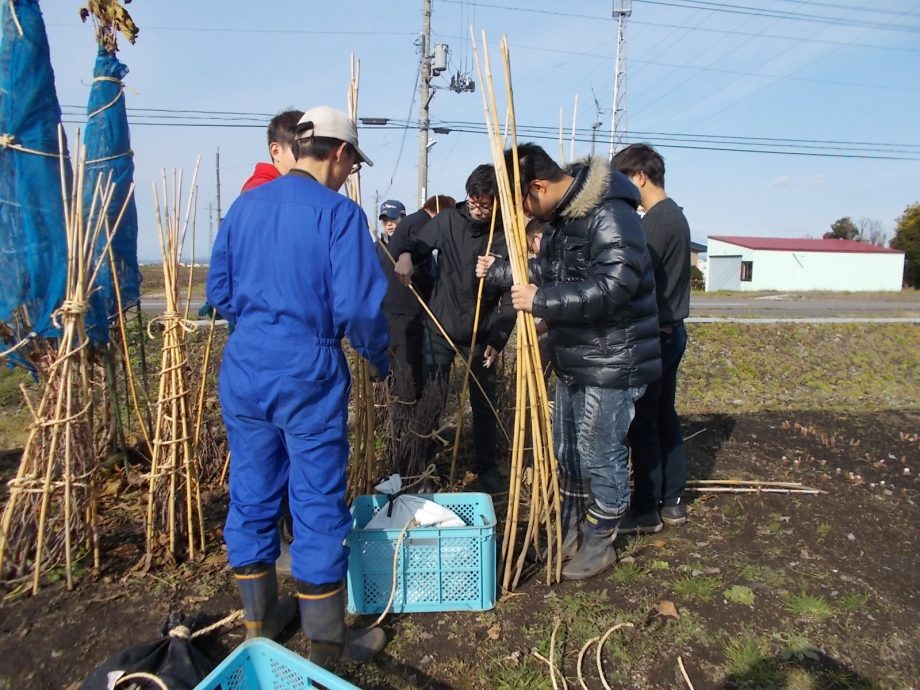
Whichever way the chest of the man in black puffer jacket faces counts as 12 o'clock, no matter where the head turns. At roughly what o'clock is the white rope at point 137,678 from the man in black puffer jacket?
The white rope is roughly at 11 o'clock from the man in black puffer jacket.

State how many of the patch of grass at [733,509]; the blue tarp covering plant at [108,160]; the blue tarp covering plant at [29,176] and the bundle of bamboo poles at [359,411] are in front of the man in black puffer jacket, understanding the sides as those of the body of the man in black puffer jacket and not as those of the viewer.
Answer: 3

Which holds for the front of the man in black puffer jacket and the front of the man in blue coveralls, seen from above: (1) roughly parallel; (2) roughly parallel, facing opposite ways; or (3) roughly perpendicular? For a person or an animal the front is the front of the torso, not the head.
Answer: roughly perpendicular

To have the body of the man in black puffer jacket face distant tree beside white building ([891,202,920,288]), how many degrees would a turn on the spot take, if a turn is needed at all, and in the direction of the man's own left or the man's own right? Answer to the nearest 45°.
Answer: approximately 135° to the man's own right

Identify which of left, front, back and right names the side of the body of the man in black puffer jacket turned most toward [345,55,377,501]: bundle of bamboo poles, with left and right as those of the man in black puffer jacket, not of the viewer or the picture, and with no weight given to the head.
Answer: front

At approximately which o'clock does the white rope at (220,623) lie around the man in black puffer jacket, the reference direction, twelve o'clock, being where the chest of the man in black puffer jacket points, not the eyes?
The white rope is roughly at 11 o'clock from the man in black puffer jacket.

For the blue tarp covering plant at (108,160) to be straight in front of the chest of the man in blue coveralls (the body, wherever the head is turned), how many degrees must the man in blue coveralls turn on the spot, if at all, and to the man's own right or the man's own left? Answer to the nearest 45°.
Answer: approximately 90° to the man's own left

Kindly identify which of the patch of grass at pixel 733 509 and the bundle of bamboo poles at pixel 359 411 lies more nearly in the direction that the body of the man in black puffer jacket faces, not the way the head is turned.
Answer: the bundle of bamboo poles

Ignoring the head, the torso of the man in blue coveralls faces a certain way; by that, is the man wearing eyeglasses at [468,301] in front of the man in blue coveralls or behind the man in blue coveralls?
in front

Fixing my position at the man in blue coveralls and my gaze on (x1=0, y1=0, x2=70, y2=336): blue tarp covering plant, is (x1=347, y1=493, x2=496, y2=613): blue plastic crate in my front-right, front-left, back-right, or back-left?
back-right

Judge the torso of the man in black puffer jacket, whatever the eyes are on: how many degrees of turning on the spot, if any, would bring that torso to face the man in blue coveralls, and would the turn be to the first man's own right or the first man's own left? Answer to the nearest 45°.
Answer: approximately 45° to the first man's own left

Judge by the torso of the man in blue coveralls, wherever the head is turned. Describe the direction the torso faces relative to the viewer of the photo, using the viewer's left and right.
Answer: facing away from the viewer and to the right of the viewer

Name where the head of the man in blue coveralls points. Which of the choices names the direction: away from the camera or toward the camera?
away from the camera

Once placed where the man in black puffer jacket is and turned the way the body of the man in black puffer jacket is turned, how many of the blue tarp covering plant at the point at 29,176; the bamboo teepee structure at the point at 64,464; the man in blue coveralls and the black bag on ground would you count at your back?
0

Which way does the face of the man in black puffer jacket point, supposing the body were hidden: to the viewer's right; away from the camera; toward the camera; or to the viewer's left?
to the viewer's left

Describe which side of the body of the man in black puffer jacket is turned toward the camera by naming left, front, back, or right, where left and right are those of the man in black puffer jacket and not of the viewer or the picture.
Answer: left

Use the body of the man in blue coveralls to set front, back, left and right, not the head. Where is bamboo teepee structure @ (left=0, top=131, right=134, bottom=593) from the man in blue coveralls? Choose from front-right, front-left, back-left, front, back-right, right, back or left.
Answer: left
